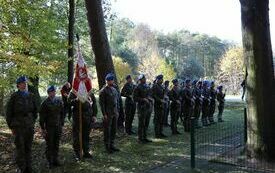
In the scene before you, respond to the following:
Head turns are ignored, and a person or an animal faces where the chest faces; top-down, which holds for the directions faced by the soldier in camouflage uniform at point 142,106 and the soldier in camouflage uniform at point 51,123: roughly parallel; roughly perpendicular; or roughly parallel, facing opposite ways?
roughly parallel

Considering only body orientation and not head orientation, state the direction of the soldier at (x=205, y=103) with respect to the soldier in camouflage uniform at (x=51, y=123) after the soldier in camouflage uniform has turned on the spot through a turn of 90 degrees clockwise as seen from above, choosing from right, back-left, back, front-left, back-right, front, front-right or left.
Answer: back

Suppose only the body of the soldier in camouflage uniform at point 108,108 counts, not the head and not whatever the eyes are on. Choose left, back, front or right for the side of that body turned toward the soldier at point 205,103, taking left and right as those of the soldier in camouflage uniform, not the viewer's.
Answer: left

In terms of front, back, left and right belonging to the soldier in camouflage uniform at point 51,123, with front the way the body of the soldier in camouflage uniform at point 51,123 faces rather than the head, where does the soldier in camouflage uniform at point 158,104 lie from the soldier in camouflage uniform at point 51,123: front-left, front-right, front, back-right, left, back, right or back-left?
left

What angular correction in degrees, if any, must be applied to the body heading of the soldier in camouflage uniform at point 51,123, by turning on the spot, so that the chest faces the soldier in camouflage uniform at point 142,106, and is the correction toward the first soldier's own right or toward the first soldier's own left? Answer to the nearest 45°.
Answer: approximately 90° to the first soldier's own left

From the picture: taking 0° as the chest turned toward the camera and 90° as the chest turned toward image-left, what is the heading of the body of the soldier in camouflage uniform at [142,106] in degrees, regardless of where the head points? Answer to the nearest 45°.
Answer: approximately 315°

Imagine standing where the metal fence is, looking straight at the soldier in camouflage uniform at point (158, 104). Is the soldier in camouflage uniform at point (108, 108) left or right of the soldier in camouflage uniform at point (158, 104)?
left

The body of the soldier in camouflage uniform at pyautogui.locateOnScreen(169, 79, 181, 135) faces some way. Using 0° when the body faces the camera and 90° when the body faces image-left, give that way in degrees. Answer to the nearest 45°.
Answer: approximately 315°

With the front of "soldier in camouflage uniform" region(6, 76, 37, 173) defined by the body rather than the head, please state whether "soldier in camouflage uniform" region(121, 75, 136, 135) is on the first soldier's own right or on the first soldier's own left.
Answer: on the first soldier's own left

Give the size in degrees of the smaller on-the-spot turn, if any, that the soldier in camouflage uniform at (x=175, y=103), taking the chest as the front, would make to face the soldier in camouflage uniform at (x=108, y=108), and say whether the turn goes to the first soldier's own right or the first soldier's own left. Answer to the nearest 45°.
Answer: approximately 90° to the first soldier's own right

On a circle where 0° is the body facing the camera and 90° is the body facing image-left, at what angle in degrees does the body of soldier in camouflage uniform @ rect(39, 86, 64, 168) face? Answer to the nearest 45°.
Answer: approximately 315°

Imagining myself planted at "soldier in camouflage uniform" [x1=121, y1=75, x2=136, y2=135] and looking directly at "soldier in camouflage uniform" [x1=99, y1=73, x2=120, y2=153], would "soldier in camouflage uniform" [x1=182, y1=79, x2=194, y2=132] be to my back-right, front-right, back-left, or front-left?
back-left

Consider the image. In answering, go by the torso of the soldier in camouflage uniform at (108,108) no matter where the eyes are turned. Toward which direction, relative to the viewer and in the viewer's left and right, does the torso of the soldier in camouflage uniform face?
facing the viewer and to the right of the viewer

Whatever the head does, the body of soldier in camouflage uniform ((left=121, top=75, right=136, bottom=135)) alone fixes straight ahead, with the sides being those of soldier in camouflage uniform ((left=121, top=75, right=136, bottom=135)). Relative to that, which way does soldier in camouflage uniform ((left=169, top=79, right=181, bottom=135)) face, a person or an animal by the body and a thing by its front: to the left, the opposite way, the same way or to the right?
the same way

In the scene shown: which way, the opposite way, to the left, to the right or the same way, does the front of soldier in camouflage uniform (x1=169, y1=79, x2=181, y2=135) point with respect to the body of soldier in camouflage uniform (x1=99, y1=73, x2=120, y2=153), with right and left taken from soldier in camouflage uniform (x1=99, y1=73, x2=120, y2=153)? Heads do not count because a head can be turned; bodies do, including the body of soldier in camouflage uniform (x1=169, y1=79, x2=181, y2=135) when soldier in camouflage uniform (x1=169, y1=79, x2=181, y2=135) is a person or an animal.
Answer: the same way

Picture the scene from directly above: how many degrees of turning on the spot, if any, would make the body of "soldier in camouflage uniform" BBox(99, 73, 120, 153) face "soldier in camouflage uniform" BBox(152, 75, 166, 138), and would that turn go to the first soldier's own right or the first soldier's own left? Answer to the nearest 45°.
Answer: approximately 90° to the first soldier's own left

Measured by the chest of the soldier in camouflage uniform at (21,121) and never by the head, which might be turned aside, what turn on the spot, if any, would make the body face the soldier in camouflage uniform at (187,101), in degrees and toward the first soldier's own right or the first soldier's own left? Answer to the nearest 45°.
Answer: approximately 90° to the first soldier's own left

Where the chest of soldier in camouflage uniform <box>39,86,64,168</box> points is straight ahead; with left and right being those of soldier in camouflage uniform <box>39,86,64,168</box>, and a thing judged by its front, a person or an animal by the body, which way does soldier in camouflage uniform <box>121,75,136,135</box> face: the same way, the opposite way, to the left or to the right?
the same way

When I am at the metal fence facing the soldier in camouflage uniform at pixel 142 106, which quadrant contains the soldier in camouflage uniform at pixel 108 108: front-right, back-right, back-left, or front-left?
front-left

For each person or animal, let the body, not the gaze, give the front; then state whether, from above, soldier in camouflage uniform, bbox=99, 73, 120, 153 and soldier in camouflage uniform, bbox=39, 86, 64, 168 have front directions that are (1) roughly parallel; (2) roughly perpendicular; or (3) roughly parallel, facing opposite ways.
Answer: roughly parallel
